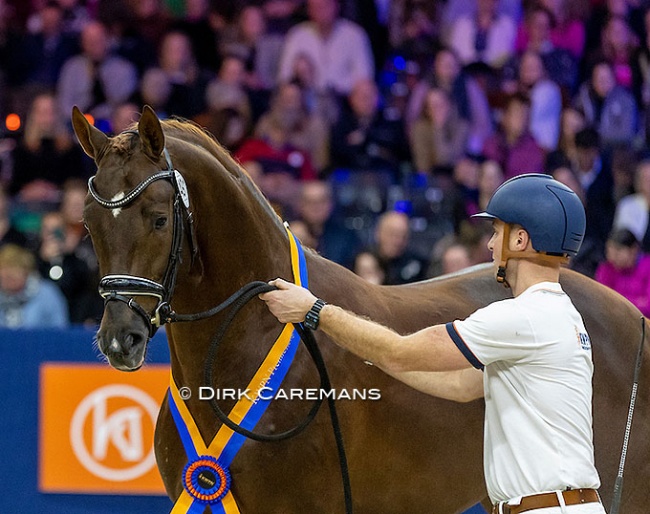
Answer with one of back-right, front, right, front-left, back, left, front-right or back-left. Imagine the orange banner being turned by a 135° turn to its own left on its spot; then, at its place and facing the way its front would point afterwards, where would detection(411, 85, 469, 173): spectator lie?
front

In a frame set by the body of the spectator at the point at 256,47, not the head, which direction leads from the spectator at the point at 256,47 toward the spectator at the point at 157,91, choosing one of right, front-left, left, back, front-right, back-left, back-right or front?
front-right

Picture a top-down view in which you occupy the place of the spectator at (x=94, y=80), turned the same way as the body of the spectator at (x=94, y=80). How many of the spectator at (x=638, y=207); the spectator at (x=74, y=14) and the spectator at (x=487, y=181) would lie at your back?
1

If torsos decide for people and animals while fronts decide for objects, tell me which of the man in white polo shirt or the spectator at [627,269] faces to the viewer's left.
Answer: the man in white polo shirt

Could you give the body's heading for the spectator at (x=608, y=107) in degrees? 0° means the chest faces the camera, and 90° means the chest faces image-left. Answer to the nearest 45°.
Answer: approximately 45°

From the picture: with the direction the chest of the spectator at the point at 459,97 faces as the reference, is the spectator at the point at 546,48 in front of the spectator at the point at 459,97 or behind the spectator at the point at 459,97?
behind

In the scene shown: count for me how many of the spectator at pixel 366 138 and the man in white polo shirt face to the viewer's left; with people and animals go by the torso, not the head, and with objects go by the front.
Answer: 1

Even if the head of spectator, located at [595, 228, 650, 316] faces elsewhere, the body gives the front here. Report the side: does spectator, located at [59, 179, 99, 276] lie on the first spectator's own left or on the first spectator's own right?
on the first spectator's own right

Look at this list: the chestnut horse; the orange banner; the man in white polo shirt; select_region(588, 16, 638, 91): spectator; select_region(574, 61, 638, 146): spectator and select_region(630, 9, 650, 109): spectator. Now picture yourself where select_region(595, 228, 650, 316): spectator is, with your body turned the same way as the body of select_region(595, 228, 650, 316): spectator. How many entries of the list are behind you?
3

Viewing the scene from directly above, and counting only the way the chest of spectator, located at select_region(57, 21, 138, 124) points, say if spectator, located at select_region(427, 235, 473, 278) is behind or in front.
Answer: in front

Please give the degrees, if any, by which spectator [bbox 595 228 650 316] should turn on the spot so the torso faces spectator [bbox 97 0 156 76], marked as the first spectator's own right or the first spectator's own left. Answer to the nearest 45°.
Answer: approximately 90° to the first spectator's own right
